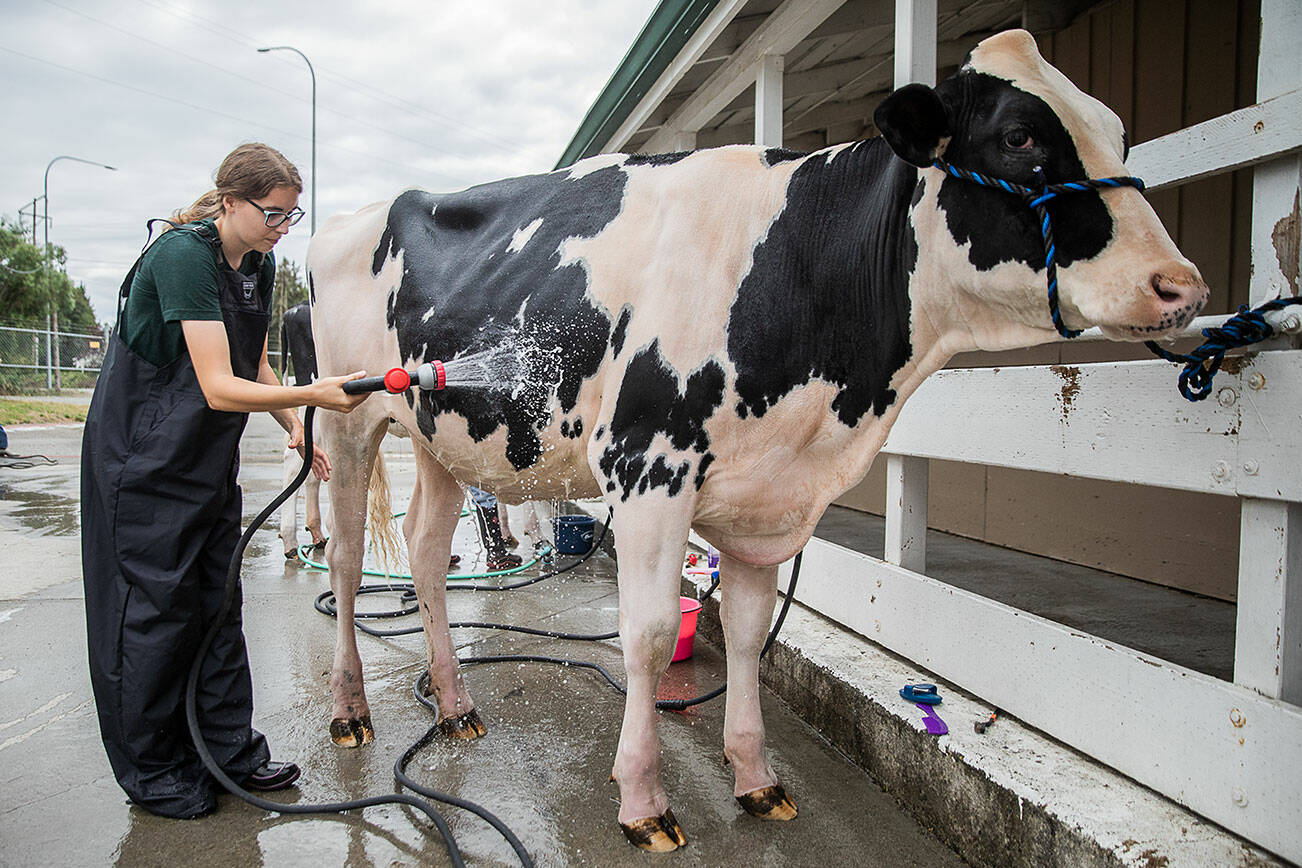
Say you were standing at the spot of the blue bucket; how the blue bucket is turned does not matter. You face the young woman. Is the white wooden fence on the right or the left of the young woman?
left

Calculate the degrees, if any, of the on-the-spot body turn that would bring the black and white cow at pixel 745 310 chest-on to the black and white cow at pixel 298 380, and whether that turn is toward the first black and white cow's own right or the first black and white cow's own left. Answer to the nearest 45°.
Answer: approximately 180°

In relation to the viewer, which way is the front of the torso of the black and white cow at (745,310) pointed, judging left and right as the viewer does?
facing the viewer and to the right of the viewer

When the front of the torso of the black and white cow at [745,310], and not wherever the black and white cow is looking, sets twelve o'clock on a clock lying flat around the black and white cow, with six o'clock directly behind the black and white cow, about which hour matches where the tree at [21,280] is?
The tree is roughly at 6 o'clock from the black and white cow.

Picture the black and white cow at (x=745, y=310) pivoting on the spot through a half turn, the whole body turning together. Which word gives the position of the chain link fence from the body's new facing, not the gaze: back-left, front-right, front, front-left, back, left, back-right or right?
front

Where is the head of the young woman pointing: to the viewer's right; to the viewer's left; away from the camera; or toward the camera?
to the viewer's right
